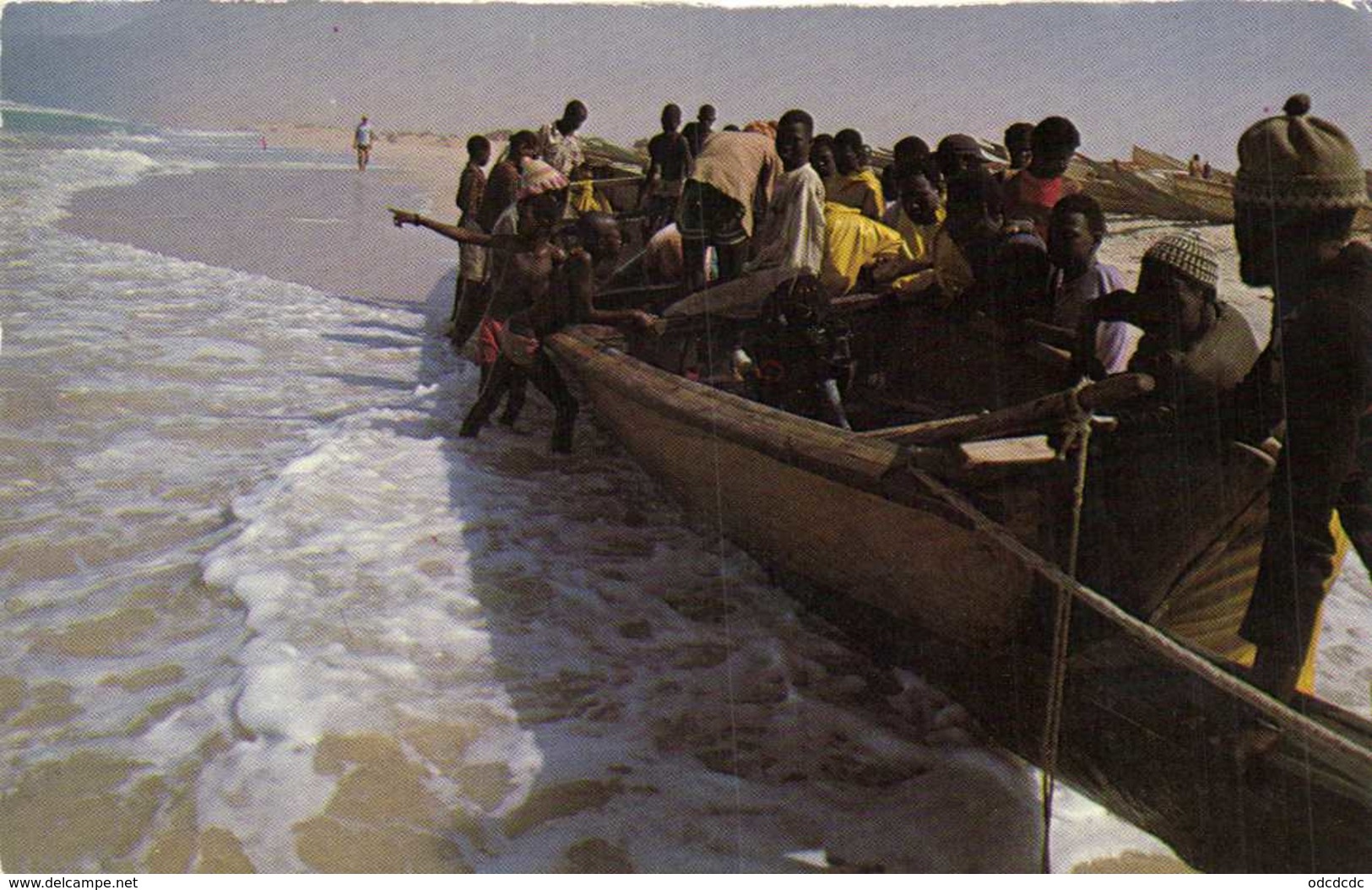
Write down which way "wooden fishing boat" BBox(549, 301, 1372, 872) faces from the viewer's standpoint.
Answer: facing away from the viewer and to the left of the viewer

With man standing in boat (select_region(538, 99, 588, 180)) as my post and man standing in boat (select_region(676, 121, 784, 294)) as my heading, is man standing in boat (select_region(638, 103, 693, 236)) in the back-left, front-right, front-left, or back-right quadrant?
front-left

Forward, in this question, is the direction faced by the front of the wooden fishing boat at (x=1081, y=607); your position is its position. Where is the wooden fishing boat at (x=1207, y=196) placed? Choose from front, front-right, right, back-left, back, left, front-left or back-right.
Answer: front-right

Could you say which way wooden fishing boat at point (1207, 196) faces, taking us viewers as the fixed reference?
facing to the left of the viewer

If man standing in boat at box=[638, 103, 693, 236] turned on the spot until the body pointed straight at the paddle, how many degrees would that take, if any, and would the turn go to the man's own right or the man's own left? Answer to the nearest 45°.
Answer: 0° — they already face it

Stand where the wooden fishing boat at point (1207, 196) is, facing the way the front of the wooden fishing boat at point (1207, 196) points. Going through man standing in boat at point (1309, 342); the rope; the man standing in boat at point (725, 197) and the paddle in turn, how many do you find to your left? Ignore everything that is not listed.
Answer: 4

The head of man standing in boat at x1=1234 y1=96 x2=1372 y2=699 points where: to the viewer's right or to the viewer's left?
to the viewer's left

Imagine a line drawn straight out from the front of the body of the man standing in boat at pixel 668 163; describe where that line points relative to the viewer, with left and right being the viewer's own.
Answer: facing the viewer

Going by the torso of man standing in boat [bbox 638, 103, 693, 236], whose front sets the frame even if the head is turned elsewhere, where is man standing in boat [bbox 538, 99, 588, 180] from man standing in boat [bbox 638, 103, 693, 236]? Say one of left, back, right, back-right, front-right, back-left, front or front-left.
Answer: right

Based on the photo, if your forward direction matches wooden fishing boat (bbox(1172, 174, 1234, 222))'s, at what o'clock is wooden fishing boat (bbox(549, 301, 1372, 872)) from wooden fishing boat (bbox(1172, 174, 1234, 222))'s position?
wooden fishing boat (bbox(549, 301, 1372, 872)) is roughly at 9 o'clock from wooden fishing boat (bbox(1172, 174, 1234, 222)).

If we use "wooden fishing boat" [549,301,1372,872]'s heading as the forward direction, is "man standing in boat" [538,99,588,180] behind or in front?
in front

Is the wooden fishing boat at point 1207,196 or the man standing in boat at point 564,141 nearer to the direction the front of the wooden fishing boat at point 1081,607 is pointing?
the man standing in boat
